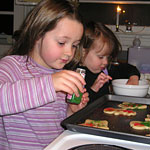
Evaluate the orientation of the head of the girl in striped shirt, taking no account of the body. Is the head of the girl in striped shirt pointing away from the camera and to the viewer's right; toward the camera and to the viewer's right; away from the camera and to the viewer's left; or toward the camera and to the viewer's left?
toward the camera and to the viewer's right

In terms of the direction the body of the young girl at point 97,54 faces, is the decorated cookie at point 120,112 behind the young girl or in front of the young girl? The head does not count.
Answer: in front

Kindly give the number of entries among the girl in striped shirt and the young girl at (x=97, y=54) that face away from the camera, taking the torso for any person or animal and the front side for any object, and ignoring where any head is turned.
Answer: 0

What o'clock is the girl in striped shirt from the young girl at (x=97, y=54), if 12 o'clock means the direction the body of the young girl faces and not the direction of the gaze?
The girl in striped shirt is roughly at 2 o'clock from the young girl.

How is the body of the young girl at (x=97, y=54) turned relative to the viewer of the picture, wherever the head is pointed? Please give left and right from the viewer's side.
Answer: facing the viewer and to the right of the viewer

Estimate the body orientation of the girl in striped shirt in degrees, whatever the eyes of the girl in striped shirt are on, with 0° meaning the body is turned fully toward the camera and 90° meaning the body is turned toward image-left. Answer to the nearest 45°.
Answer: approximately 315°

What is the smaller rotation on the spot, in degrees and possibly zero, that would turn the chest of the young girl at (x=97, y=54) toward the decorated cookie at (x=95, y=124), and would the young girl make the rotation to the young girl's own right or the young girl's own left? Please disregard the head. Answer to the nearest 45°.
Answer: approximately 45° to the young girl's own right
